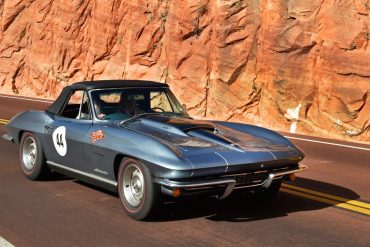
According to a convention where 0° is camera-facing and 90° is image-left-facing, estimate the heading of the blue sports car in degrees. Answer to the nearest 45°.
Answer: approximately 315°
